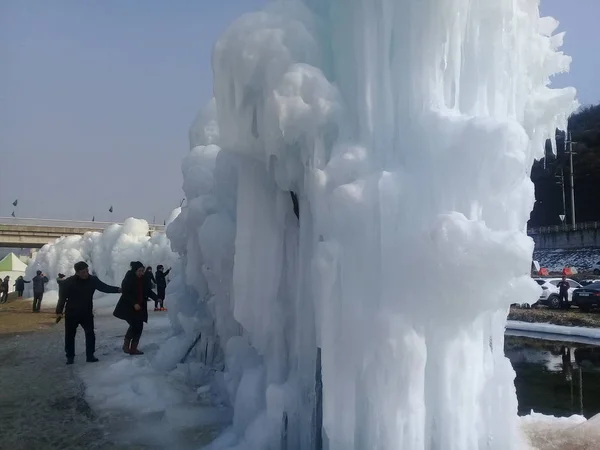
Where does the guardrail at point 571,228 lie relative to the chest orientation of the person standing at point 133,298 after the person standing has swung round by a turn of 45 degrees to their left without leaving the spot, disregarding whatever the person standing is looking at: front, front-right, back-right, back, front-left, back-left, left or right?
front-left

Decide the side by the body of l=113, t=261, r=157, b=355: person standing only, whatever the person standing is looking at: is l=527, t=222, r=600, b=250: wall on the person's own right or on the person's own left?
on the person's own left

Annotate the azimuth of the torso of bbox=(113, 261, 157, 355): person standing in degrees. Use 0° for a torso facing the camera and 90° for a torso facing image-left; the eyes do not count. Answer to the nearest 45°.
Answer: approximately 315°

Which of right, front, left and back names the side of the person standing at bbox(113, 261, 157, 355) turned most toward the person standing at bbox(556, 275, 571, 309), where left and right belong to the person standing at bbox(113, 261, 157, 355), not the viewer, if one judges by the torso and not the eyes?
left

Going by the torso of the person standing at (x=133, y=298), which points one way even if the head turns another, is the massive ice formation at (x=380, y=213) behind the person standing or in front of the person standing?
in front

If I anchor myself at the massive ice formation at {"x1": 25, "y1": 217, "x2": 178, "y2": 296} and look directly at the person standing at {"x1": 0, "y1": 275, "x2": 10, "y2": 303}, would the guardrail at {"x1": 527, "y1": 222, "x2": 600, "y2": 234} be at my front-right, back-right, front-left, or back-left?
back-right

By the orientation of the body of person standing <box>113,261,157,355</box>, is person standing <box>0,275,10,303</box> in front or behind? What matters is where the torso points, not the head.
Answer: behind

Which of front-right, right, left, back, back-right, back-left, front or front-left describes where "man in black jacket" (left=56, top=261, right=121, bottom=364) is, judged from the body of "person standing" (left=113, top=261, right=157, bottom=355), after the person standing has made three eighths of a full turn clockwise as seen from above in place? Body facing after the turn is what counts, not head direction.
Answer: front
